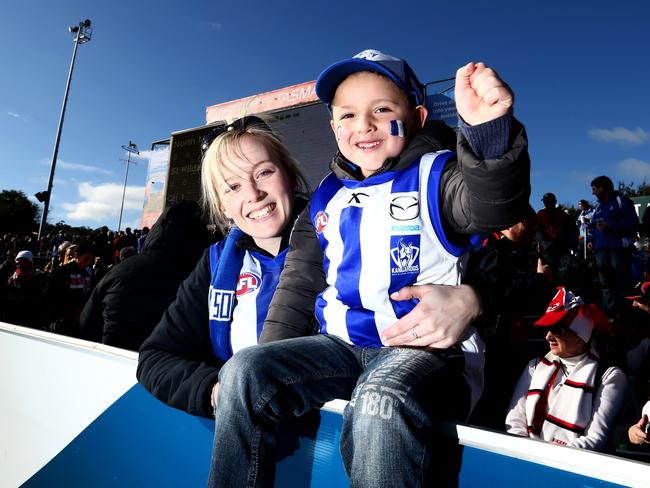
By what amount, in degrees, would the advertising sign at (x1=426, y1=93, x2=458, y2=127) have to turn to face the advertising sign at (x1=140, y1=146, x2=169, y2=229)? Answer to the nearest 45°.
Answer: approximately 90° to its right

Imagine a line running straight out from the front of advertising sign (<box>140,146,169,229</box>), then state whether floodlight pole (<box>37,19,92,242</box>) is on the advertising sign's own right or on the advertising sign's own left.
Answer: on the advertising sign's own right

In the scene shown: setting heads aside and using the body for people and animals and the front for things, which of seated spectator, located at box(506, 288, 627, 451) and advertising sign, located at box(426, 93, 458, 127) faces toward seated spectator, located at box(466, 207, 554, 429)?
the advertising sign

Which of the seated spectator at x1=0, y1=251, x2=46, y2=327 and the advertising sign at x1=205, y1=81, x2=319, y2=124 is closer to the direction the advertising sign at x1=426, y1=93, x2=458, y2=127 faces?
the seated spectator

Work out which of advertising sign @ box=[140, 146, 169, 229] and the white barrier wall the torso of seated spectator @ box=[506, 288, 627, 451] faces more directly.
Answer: the white barrier wall

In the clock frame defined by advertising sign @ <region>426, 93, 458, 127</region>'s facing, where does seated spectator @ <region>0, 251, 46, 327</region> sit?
The seated spectator is roughly at 1 o'clock from the advertising sign.
